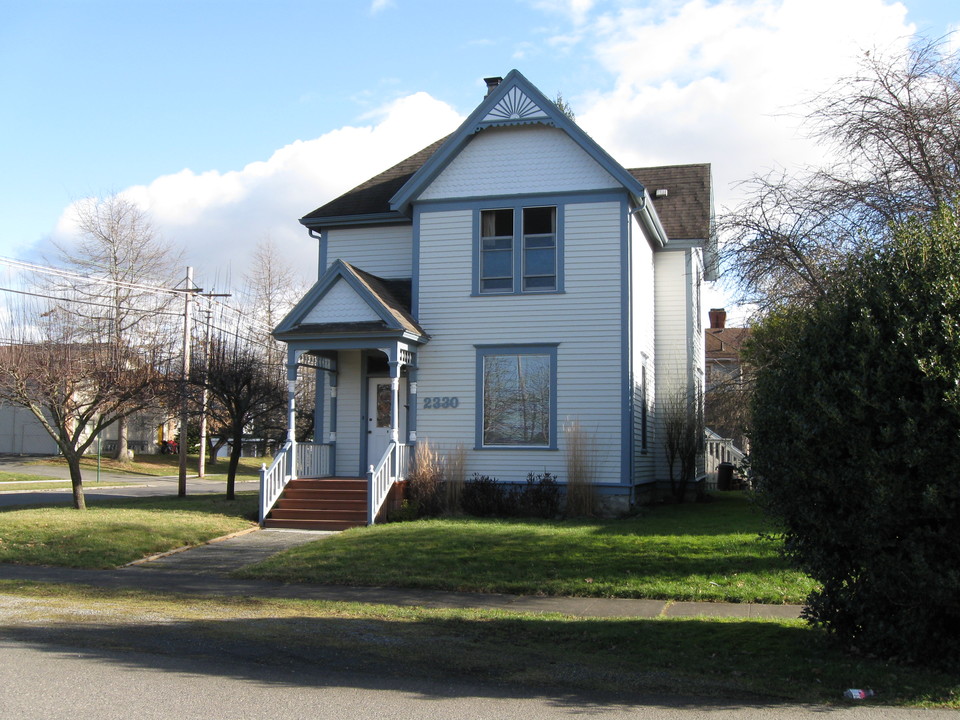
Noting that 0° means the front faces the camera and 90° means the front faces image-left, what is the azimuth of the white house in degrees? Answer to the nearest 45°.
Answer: approximately 0°

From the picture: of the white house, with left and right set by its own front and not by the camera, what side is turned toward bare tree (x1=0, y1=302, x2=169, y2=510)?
right

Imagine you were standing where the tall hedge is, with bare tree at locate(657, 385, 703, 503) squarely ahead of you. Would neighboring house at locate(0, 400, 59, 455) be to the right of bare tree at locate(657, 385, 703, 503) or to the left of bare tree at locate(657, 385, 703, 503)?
left

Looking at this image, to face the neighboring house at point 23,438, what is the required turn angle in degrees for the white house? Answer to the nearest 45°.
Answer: approximately 135° to its right

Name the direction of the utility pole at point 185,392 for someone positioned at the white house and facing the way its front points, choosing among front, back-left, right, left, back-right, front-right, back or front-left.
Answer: back-right
